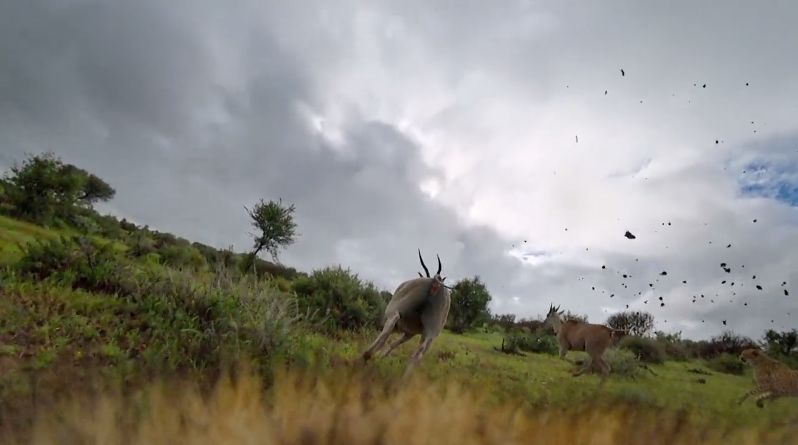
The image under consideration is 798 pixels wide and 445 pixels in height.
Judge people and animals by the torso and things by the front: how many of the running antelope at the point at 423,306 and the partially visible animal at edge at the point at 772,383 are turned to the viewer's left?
1

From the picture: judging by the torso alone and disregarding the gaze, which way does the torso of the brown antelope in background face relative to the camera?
to the viewer's left

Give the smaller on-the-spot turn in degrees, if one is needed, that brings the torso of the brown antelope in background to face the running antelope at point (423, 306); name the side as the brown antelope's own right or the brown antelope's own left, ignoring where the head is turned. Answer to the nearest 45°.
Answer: approximately 45° to the brown antelope's own left

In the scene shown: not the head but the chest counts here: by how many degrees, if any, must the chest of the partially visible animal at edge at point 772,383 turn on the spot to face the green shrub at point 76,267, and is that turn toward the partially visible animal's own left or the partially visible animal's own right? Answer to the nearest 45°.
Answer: approximately 45° to the partially visible animal's own left

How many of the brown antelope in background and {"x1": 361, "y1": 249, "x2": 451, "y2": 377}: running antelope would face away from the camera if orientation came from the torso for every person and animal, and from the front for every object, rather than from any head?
1

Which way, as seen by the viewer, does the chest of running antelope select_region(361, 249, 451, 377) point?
away from the camera

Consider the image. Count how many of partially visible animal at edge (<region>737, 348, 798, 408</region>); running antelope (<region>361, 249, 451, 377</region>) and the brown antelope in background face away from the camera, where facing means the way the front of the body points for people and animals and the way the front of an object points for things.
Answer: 1

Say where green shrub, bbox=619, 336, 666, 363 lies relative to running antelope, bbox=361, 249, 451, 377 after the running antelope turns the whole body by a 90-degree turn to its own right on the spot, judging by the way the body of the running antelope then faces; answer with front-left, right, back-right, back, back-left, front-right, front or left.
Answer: front-left

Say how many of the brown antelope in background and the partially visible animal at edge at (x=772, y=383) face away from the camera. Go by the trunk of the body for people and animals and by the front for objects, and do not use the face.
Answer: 0

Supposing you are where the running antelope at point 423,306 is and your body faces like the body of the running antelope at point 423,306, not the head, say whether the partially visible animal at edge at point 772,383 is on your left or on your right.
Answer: on your right

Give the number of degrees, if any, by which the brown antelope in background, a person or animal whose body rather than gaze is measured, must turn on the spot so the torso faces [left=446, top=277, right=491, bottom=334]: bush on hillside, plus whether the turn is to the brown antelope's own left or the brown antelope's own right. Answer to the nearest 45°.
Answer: approximately 45° to the brown antelope's own right

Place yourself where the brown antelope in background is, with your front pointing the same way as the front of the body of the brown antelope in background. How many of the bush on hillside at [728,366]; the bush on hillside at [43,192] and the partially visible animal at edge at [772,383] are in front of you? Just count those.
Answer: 1

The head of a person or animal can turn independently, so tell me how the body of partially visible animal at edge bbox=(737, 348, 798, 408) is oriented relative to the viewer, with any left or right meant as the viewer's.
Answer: facing to the left of the viewer

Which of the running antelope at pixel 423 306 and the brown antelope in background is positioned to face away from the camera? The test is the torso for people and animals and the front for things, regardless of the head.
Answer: the running antelope
